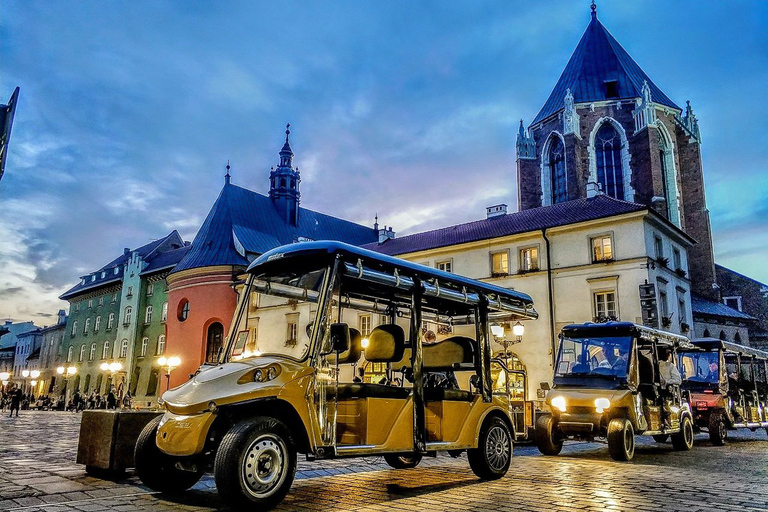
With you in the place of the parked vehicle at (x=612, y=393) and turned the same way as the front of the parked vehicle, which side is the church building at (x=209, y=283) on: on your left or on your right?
on your right

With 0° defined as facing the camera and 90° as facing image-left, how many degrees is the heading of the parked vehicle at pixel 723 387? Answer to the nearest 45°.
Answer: approximately 45°

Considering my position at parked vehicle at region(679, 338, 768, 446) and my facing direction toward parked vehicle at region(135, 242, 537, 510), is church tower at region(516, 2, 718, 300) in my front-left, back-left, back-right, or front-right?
back-right

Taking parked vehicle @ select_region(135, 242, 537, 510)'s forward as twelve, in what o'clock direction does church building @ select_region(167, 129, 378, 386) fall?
The church building is roughly at 4 o'clock from the parked vehicle.

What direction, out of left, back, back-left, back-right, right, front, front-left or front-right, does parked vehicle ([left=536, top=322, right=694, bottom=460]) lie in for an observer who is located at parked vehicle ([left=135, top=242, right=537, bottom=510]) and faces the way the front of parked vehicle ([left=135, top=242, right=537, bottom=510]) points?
back

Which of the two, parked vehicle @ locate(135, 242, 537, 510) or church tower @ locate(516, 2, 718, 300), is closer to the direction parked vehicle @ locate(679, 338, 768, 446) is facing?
the parked vehicle

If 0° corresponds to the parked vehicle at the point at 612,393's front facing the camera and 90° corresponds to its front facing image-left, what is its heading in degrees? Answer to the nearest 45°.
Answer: approximately 45°

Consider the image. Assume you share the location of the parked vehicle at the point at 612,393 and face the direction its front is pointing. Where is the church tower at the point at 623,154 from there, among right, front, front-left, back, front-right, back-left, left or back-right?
back-right

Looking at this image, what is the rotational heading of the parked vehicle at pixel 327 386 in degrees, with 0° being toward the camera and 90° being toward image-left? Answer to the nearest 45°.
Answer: approximately 45°
